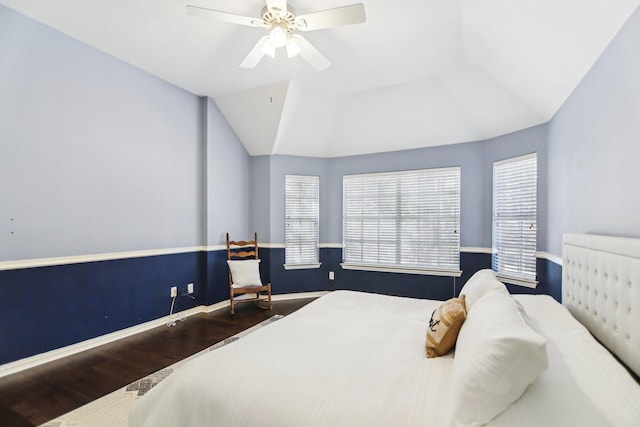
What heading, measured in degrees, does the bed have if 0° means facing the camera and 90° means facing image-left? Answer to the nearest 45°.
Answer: approximately 90°

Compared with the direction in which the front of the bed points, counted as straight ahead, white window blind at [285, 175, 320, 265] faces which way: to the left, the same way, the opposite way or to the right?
to the left

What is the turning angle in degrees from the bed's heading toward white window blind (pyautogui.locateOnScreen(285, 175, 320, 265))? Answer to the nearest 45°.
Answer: approximately 45° to its right

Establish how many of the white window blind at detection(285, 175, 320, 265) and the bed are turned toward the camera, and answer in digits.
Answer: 1

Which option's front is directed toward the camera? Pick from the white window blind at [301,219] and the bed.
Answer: the white window blind

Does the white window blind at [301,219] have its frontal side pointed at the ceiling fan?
yes

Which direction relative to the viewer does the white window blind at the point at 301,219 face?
toward the camera

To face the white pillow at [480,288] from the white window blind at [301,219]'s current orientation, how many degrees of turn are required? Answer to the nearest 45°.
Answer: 0° — it already faces it

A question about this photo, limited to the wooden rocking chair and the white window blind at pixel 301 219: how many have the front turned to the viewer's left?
0

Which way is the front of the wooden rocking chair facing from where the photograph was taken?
facing the viewer and to the right of the viewer

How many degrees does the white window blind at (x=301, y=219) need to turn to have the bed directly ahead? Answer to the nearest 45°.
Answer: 0° — it already faces it

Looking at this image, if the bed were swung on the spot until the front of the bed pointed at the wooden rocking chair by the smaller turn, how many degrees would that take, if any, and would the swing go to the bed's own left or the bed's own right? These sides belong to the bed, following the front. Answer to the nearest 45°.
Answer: approximately 45° to the bed's own right
